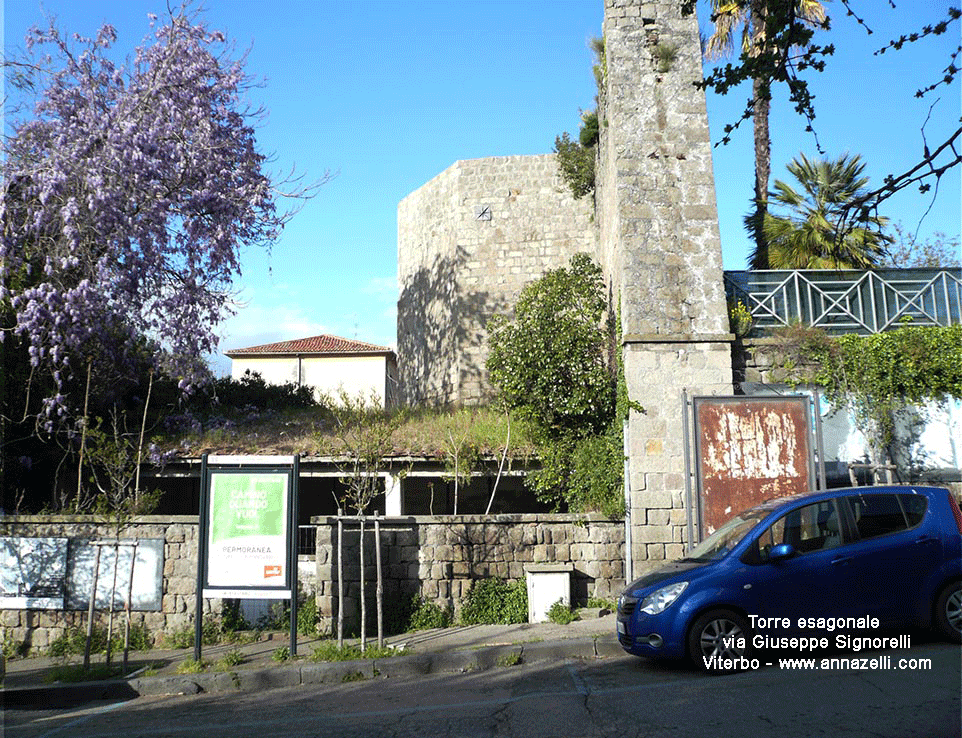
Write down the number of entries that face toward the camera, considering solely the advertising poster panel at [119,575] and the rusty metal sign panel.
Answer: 2

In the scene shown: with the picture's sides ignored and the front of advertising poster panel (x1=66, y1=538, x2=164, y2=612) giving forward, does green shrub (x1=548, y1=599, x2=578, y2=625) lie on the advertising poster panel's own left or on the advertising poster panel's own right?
on the advertising poster panel's own left

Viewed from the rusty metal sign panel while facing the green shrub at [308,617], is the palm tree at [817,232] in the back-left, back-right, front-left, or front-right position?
back-right

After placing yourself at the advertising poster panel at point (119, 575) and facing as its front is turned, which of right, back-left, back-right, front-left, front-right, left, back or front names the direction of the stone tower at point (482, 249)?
back-left

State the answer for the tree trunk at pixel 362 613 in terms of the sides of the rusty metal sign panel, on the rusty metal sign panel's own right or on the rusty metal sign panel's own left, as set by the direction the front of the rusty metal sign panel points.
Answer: on the rusty metal sign panel's own right

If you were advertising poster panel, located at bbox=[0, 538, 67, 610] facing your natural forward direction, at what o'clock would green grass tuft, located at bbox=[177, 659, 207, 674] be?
The green grass tuft is roughly at 11 o'clock from the advertising poster panel.

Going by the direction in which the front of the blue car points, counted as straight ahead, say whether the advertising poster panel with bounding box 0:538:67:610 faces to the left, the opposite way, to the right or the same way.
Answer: to the left

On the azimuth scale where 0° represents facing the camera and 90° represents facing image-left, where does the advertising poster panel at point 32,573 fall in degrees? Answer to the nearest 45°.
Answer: approximately 0°

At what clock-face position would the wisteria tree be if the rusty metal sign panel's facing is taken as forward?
The wisteria tree is roughly at 3 o'clock from the rusty metal sign panel.

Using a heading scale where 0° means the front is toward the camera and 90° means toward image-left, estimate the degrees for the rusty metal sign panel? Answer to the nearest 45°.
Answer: approximately 0°

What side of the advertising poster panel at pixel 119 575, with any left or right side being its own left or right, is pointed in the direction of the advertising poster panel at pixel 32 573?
right
